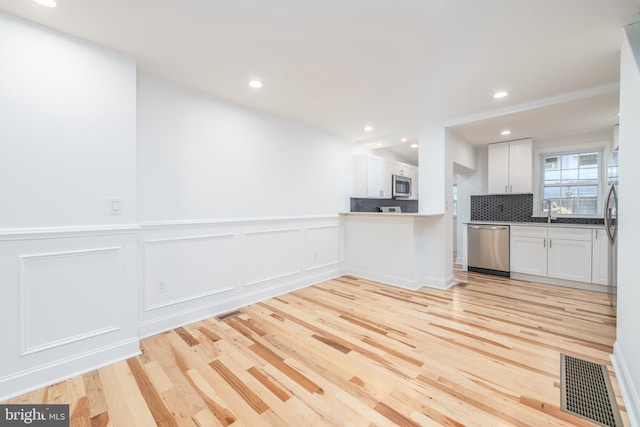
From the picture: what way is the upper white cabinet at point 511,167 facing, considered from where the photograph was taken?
facing the viewer

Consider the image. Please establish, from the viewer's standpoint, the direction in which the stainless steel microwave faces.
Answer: facing the viewer and to the right of the viewer

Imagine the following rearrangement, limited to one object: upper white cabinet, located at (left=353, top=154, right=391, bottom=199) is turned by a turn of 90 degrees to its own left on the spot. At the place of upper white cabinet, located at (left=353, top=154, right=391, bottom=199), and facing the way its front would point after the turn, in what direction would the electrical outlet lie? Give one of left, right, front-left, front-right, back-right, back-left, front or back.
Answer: back

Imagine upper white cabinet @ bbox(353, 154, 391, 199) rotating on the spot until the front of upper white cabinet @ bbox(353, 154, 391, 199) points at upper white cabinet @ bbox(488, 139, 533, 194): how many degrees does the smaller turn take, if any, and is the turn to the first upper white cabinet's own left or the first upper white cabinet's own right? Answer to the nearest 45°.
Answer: approximately 45° to the first upper white cabinet's own left

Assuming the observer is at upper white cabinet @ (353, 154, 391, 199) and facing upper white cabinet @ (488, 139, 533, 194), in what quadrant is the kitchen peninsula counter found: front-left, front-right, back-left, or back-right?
front-right

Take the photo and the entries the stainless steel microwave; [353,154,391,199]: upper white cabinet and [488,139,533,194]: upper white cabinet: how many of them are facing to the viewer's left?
0

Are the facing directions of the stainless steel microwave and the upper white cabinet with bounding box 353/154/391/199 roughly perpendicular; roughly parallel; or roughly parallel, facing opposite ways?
roughly parallel

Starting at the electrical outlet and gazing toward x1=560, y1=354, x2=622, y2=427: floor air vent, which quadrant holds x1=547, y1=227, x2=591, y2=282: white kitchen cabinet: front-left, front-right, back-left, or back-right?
front-left

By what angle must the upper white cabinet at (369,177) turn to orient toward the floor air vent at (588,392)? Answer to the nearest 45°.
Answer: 0° — it already faces it
